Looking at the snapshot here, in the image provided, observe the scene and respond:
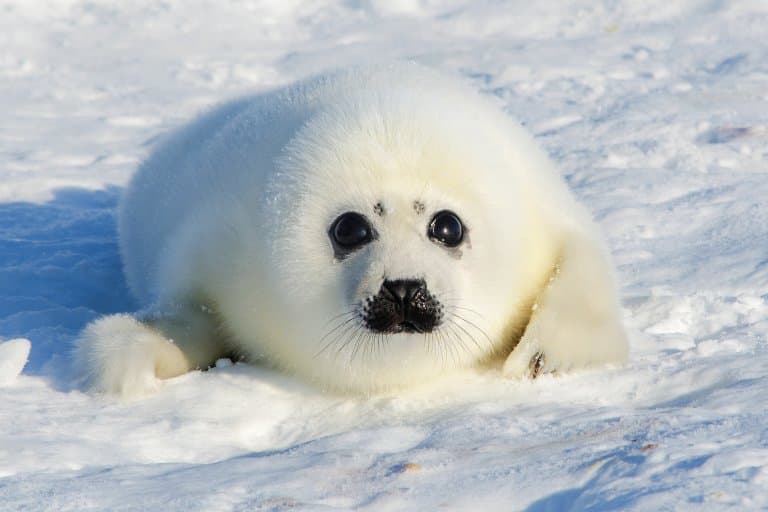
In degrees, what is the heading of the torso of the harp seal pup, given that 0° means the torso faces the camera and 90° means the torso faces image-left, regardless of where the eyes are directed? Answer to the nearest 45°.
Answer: approximately 0°
